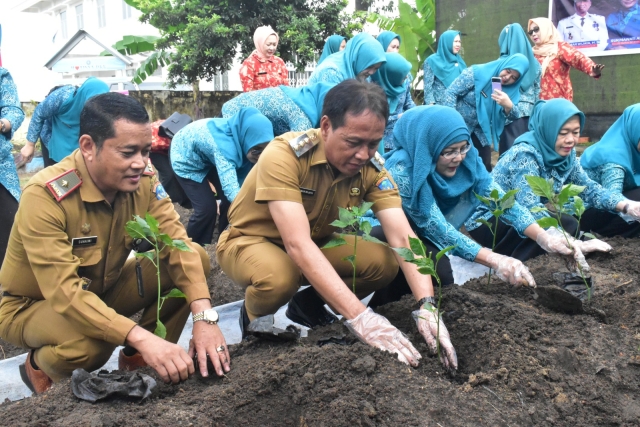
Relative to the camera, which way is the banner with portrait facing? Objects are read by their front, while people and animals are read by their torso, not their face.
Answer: toward the camera

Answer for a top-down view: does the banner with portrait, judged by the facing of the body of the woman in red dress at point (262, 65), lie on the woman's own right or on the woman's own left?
on the woman's own left

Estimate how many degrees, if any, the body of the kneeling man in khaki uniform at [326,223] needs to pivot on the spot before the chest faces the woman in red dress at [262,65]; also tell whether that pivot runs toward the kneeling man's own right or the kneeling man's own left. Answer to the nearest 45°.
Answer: approximately 135° to the kneeling man's own left

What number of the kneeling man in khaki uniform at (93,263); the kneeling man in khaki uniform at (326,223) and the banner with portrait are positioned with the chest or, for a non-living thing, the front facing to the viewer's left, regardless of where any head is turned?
0

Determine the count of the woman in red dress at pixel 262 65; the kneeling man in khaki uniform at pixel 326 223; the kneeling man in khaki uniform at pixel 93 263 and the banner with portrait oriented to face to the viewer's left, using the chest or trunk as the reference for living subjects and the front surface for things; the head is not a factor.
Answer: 0

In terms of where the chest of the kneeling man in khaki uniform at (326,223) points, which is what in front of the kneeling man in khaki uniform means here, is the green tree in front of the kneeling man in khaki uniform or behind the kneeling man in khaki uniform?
behind

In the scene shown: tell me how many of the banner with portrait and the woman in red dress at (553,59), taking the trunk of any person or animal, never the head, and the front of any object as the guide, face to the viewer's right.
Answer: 0

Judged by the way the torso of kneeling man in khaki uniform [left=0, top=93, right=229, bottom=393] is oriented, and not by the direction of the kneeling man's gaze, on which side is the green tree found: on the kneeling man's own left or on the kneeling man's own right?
on the kneeling man's own left

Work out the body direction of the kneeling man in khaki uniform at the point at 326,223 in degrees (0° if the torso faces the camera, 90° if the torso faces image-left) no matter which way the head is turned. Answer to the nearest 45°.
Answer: approximately 315°

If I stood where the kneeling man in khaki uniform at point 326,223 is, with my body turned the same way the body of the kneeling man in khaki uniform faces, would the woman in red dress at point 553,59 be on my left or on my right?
on my left

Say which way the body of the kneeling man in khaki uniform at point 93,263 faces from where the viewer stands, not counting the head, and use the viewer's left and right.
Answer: facing the viewer and to the right of the viewer

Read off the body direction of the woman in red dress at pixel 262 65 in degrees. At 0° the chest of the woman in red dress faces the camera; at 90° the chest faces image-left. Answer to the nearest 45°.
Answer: approximately 315°

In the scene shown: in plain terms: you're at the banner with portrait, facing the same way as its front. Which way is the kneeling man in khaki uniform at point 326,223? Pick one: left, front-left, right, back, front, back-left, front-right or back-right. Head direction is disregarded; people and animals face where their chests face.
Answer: front

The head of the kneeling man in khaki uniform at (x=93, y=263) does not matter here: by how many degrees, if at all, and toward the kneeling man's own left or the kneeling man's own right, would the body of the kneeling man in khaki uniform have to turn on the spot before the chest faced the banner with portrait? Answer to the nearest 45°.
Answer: approximately 90° to the kneeling man's own left

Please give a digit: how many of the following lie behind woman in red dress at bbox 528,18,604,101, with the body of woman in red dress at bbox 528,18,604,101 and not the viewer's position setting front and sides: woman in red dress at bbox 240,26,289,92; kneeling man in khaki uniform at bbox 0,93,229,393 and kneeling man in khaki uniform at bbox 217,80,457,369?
0

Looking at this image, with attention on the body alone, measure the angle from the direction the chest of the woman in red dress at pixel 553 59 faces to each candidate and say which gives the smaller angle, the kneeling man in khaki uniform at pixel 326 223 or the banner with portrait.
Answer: the kneeling man in khaki uniform

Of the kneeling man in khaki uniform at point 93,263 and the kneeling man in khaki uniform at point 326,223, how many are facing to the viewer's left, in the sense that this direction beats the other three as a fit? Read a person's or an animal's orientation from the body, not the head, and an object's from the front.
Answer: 0
